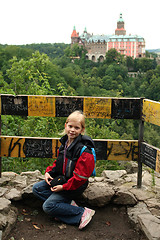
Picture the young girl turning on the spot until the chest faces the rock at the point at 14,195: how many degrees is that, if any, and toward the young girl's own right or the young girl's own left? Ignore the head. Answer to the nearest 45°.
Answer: approximately 90° to the young girl's own right

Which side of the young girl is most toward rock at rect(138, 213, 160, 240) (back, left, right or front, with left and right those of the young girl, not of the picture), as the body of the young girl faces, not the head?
left

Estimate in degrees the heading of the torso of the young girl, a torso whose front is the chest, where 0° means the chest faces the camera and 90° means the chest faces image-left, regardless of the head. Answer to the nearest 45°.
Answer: approximately 45°

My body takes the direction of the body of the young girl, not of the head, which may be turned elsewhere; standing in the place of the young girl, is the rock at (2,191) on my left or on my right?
on my right

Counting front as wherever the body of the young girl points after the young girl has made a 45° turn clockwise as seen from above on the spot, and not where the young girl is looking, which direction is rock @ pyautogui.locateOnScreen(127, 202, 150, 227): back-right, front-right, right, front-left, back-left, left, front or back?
back

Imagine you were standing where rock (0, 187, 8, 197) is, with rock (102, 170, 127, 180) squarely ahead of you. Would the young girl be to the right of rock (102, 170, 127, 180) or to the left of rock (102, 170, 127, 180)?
right

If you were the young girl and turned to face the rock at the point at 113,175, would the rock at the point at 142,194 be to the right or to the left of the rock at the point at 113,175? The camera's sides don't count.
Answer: right
